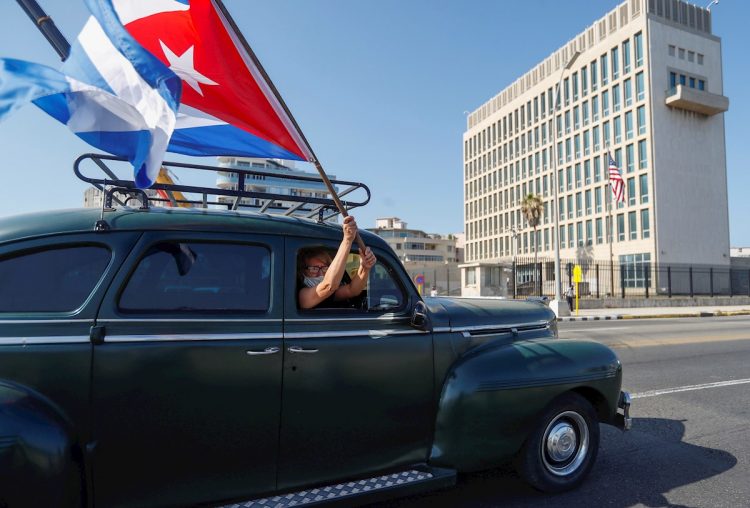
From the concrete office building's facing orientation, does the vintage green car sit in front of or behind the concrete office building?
in front

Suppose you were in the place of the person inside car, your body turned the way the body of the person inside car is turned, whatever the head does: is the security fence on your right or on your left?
on your left

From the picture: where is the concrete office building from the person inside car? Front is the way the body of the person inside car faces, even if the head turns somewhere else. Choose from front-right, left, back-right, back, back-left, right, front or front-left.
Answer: left

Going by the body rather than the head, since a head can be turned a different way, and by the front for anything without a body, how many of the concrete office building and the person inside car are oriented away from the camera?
0

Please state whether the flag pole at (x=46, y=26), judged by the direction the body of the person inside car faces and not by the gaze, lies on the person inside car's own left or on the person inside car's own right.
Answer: on the person inside car's own right

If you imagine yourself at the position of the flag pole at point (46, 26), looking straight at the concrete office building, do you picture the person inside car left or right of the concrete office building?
right

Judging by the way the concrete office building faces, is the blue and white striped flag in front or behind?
in front

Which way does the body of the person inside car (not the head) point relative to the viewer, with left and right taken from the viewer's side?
facing the viewer and to the right of the viewer

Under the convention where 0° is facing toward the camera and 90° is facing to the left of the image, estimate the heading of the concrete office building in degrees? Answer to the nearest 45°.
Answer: approximately 45°

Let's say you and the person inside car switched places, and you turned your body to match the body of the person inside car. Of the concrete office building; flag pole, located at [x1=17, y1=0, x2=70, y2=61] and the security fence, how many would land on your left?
2
